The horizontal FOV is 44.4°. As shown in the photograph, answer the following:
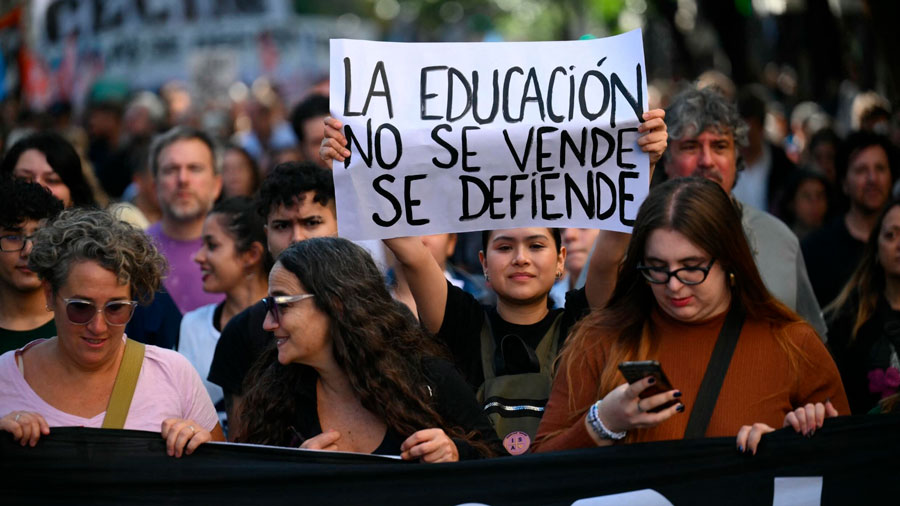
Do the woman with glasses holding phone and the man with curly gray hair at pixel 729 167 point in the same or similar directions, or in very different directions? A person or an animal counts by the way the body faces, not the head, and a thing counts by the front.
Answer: same or similar directions

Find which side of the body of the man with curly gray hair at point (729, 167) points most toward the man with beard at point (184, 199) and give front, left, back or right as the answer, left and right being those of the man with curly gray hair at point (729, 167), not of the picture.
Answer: right

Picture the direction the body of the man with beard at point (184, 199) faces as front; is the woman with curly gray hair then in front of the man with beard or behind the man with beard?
in front

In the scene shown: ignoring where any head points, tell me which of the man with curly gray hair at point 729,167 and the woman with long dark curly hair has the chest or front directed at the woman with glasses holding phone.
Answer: the man with curly gray hair

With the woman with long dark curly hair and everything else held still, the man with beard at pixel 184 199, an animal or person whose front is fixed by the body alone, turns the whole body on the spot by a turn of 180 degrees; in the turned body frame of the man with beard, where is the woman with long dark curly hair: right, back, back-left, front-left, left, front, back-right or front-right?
back

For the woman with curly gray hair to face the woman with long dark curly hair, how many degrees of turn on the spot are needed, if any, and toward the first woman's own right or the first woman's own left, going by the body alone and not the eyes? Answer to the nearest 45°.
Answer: approximately 90° to the first woman's own left

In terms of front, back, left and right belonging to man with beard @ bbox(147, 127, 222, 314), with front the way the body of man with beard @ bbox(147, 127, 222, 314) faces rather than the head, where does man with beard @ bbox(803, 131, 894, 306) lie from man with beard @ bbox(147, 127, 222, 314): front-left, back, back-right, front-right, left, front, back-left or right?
left

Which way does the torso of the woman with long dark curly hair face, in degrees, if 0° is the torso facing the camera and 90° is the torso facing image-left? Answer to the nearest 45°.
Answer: approximately 45°

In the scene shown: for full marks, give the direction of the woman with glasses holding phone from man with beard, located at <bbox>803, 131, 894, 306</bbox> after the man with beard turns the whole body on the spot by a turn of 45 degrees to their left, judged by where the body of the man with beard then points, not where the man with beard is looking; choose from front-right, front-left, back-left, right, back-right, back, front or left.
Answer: right

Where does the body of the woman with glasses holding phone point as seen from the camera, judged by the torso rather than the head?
toward the camera

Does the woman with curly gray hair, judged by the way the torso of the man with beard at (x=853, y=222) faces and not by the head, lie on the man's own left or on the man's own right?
on the man's own right

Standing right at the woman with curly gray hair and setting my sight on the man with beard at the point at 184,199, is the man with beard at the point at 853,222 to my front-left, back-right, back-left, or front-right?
front-right

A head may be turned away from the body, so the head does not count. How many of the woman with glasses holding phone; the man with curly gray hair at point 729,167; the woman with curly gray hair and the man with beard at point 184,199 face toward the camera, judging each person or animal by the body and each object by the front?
4

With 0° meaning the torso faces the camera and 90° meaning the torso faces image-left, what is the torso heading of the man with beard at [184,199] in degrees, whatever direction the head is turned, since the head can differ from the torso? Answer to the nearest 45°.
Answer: approximately 0°

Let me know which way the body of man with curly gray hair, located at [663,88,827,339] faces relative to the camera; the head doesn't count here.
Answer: toward the camera

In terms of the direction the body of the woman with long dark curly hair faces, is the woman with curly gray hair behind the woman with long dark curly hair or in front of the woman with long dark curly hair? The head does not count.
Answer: in front

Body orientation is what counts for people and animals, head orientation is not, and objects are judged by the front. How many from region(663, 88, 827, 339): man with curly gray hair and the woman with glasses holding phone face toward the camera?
2
